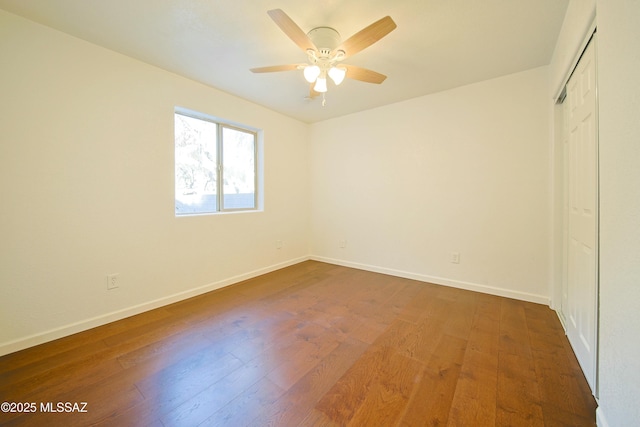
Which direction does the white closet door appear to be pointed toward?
to the viewer's left

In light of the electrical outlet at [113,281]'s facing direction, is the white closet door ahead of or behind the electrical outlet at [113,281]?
ahead

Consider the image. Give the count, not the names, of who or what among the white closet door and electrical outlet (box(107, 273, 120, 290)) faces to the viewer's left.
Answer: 1

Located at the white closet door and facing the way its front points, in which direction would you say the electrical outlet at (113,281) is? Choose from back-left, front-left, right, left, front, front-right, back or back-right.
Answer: front-left

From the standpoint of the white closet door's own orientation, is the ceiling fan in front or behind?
in front

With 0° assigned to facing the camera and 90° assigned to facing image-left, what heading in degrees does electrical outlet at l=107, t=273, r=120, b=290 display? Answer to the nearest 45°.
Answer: approximately 315°
